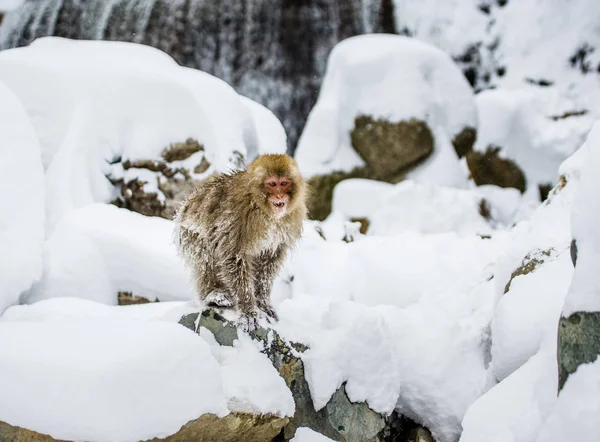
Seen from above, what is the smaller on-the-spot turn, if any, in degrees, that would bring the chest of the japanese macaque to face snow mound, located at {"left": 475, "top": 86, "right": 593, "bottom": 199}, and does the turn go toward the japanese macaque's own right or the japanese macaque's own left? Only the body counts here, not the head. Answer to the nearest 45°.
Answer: approximately 90° to the japanese macaque's own left

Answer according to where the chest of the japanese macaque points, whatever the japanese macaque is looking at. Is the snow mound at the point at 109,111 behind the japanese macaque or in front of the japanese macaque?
behind

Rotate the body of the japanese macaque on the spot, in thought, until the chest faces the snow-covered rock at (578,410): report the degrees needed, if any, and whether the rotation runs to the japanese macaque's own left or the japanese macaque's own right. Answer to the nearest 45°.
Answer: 0° — it already faces it

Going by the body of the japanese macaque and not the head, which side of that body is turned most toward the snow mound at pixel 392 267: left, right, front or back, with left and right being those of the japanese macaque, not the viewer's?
left

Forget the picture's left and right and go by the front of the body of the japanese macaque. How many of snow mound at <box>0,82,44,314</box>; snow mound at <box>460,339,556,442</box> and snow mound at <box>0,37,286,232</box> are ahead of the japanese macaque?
1

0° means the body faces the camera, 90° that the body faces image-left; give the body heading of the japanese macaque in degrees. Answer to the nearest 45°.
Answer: approximately 315°

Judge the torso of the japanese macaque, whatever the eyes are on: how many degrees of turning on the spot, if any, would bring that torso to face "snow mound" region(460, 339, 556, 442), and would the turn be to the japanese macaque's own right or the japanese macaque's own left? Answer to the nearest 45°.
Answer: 0° — it already faces it
